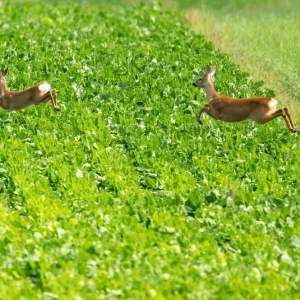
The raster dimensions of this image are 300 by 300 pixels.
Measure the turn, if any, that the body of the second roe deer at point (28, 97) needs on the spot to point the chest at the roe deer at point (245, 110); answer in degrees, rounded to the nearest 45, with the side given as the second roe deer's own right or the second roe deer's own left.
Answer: approximately 180°

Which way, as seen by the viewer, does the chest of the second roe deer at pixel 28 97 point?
to the viewer's left

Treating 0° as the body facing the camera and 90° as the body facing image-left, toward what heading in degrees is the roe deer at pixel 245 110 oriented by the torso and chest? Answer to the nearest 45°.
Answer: approximately 90°

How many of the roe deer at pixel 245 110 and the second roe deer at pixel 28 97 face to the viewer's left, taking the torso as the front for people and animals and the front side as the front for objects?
2

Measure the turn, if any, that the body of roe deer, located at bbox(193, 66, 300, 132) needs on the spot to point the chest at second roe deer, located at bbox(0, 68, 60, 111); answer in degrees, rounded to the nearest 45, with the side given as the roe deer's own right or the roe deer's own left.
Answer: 0° — it already faces it
